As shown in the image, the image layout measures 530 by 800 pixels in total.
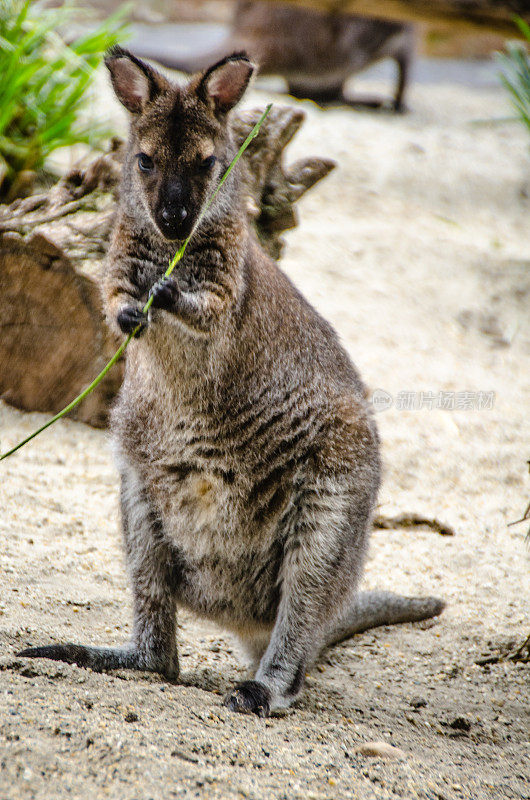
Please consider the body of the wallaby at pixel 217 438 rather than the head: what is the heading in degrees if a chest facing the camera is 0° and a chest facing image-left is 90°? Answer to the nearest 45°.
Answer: approximately 45°

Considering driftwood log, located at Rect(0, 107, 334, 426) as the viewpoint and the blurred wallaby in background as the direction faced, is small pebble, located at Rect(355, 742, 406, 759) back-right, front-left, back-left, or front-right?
back-right

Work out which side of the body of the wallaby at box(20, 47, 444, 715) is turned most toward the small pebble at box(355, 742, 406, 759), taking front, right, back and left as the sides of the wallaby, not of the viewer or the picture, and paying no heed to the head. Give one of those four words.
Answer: left

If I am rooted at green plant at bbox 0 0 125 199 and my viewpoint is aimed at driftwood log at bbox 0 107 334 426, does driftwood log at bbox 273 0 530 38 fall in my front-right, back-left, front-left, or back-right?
back-left

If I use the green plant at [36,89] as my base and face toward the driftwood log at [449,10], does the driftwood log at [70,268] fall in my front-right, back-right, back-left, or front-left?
back-right

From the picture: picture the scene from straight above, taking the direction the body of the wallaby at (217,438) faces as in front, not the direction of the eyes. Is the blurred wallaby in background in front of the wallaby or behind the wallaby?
behind

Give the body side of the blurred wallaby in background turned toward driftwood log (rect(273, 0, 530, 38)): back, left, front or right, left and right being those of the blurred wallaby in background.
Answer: front

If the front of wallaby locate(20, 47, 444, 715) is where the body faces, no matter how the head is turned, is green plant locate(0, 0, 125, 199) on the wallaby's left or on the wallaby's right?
on the wallaby's right

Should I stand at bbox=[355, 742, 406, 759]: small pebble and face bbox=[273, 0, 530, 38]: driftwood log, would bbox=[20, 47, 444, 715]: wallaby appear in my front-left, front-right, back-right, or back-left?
front-left

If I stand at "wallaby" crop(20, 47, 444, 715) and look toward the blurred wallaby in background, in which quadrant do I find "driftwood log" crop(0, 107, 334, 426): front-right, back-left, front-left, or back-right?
front-left
